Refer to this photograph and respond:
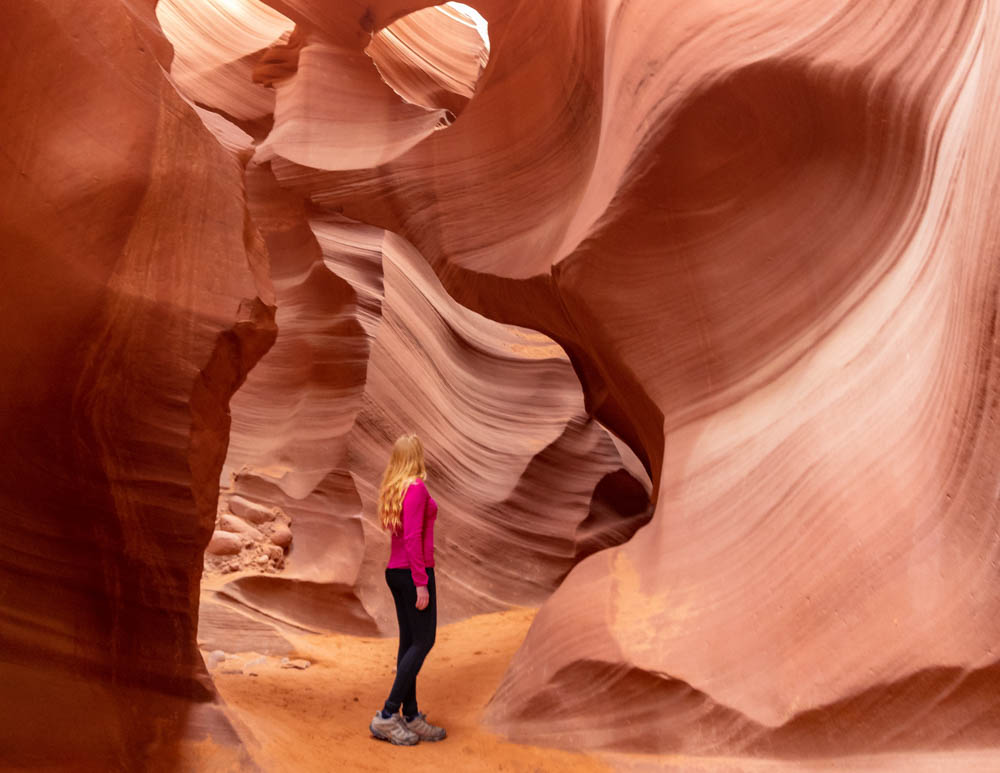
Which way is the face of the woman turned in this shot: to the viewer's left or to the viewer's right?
to the viewer's right

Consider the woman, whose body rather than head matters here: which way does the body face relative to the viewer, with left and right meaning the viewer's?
facing to the right of the viewer
